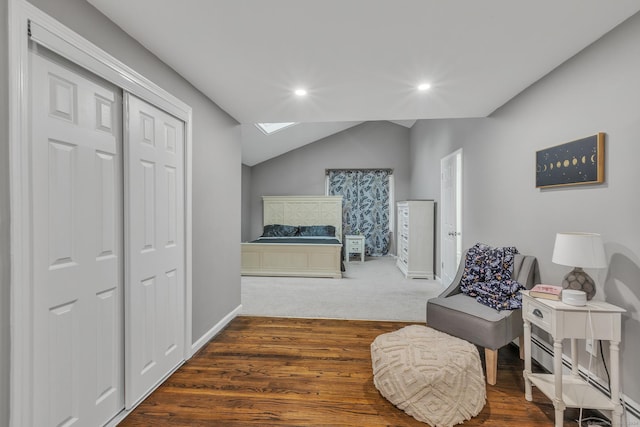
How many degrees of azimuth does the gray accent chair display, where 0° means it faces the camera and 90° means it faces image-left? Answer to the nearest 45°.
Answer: approximately 45°

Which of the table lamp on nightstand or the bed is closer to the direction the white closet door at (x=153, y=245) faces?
the table lamp on nightstand

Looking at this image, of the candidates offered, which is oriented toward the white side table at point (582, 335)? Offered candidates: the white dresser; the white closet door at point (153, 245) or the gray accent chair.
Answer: the white closet door

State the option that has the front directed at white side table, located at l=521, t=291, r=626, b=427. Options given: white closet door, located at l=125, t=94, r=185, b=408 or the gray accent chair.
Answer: the white closet door

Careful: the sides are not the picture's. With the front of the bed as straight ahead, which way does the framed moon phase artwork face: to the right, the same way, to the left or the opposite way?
to the right

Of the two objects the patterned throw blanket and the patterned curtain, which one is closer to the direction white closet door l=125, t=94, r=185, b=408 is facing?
the patterned throw blanket

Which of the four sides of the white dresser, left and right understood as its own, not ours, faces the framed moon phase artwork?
left

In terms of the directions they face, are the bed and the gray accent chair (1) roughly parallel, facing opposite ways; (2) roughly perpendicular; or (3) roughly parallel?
roughly perpendicular
